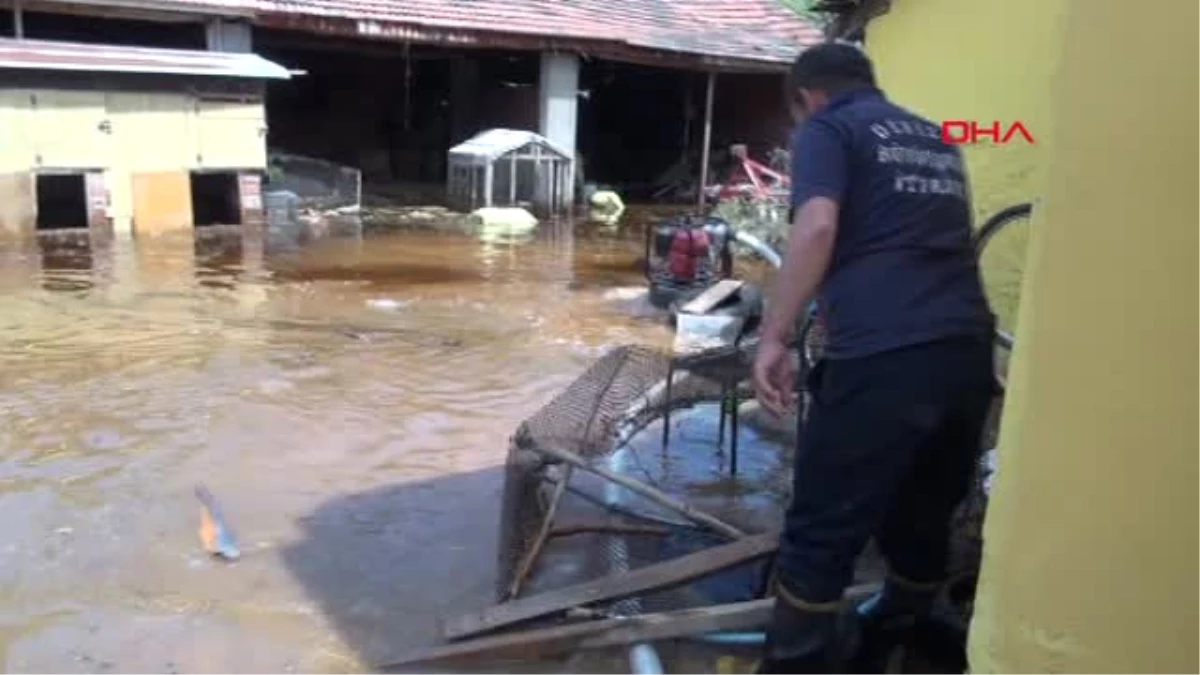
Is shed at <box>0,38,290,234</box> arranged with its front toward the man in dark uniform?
yes

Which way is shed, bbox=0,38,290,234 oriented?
toward the camera

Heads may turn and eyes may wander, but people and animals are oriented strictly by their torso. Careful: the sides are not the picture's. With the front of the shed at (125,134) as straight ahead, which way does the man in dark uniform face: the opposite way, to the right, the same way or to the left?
the opposite way

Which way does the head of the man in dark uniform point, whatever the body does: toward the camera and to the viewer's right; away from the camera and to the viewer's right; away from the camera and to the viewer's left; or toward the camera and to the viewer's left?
away from the camera and to the viewer's left

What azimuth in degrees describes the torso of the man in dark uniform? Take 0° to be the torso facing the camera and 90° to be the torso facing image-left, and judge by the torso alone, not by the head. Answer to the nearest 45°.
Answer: approximately 135°

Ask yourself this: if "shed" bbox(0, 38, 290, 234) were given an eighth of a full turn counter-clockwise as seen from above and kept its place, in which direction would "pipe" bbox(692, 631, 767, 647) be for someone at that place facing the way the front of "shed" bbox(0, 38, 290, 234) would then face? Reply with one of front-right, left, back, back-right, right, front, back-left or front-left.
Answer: front-right

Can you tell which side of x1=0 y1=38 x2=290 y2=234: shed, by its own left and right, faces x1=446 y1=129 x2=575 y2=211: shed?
left

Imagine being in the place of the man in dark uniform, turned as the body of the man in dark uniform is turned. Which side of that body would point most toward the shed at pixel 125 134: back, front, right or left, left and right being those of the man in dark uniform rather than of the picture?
front

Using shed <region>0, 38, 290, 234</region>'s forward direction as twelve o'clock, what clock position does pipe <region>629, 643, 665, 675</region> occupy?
The pipe is roughly at 12 o'clock from the shed.

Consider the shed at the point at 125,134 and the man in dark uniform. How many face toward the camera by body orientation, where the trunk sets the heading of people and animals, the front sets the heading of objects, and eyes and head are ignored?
1
